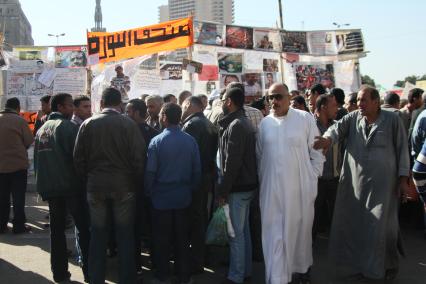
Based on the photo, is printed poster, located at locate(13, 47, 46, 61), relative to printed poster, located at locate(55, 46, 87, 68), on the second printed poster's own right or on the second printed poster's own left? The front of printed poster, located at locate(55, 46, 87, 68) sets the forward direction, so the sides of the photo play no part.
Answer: on the second printed poster's own right

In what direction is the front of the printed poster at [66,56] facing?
toward the camera

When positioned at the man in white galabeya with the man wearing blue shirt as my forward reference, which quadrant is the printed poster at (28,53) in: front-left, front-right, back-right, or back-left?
front-right

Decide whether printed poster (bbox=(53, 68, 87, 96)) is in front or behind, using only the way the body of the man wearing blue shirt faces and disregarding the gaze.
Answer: in front

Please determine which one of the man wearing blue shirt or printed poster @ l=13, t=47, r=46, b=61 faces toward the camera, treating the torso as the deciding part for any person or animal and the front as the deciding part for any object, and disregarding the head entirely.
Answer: the printed poster

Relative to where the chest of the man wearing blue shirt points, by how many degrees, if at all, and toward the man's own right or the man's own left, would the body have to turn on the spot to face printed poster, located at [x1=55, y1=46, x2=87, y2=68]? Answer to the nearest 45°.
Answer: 0° — they already face it

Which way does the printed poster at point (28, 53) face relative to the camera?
toward the camera

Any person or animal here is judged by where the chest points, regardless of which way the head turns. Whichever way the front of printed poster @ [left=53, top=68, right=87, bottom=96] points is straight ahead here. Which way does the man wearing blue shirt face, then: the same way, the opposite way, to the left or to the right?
the opposite way

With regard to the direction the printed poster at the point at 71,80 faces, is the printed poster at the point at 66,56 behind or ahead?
behind

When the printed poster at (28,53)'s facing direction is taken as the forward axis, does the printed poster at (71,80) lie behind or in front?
in front

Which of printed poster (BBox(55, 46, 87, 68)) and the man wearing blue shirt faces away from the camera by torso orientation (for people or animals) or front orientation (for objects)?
the man wearing blue shirt

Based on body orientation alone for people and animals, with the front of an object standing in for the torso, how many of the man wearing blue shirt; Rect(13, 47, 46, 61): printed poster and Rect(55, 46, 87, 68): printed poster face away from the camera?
1

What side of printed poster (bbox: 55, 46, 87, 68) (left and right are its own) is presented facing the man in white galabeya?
front

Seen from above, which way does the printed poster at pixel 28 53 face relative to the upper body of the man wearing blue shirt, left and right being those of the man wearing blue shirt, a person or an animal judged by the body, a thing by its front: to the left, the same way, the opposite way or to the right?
the opposite way

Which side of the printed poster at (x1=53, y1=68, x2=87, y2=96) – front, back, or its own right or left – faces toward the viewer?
front

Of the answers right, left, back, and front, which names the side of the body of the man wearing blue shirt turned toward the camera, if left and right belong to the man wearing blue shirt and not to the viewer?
back

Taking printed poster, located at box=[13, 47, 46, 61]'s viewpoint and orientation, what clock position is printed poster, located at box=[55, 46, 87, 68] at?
printed poster, located at box=[55, 46, 87, 68] is roughly at 10 o'clock from printed poster, located at box=[13, 47, 46, 61].

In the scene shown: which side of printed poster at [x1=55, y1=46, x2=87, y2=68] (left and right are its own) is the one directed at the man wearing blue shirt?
front
